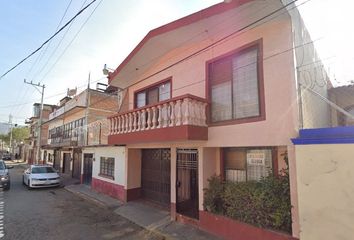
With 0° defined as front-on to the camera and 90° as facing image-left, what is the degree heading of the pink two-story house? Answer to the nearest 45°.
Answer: approximately 45°

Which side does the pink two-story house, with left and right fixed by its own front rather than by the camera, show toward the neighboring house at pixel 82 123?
right

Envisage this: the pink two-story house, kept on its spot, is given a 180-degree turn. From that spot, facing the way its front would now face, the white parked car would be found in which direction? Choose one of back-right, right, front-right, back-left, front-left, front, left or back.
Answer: left

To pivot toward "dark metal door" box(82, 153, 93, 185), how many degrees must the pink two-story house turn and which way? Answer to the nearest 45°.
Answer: approximately 90° to its right
